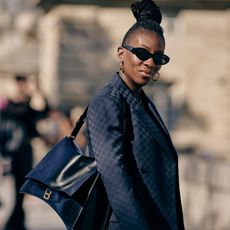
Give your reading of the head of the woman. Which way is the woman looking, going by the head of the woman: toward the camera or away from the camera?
toward the camera

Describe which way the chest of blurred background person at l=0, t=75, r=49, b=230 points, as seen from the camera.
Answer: toward the camera

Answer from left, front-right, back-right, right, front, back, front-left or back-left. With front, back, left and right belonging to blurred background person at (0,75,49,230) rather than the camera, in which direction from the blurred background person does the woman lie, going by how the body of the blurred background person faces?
front

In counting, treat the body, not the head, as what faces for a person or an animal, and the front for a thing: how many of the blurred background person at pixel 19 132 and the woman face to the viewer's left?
0

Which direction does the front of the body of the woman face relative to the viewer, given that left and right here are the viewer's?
facing the viewer and to the right of the viewer

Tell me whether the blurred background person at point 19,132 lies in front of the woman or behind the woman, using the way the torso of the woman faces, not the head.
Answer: behind
